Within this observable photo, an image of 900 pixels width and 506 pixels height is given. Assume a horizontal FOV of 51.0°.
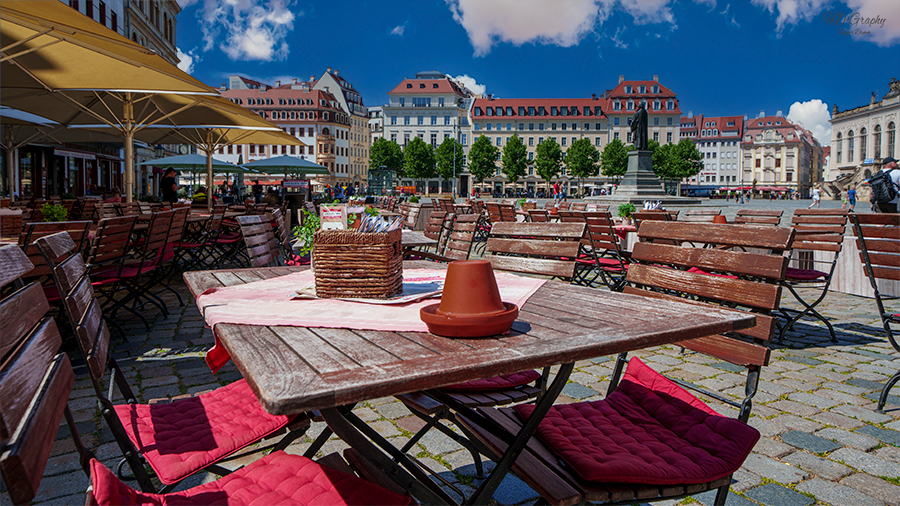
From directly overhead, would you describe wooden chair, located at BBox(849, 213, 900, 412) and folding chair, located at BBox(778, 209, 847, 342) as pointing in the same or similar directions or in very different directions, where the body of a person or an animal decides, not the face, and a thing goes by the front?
very different directions

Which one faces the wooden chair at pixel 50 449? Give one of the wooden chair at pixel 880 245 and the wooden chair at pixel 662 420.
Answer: the wooden chair at pixel 662 420

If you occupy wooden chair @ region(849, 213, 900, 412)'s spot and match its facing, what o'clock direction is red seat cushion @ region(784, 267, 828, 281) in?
The red seat cushion is roughly at 10 o'clock from the wooden chair.

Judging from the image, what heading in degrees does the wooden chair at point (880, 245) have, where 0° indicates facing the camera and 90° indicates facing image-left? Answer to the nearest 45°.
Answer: approximately 225°

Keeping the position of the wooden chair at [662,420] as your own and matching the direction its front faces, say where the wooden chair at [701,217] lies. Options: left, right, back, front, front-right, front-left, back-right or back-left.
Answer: back-right

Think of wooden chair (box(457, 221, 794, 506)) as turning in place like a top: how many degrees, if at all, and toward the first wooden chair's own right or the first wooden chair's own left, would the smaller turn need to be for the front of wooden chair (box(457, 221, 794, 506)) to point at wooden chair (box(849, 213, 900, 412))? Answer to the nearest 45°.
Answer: approximately 180°

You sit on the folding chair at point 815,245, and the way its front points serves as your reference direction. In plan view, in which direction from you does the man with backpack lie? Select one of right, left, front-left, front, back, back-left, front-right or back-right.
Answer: back-right

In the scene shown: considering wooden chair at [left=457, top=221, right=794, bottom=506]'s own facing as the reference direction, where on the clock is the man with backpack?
The man with backpack is roughly at 5 o'clock from the wooden chair.
